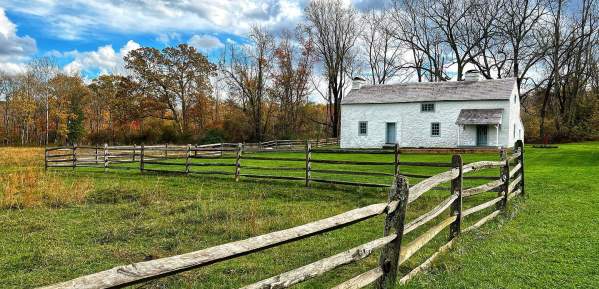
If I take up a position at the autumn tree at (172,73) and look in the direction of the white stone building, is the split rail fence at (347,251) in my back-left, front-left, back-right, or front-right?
front-right

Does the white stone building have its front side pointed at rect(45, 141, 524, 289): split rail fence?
yes

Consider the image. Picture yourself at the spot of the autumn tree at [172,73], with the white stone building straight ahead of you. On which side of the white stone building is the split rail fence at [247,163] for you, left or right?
right

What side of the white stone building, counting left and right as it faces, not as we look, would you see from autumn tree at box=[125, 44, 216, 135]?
right

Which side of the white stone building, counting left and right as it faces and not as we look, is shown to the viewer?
front

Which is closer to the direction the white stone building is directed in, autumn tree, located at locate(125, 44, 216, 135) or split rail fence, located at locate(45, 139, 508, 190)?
the split rail fence
